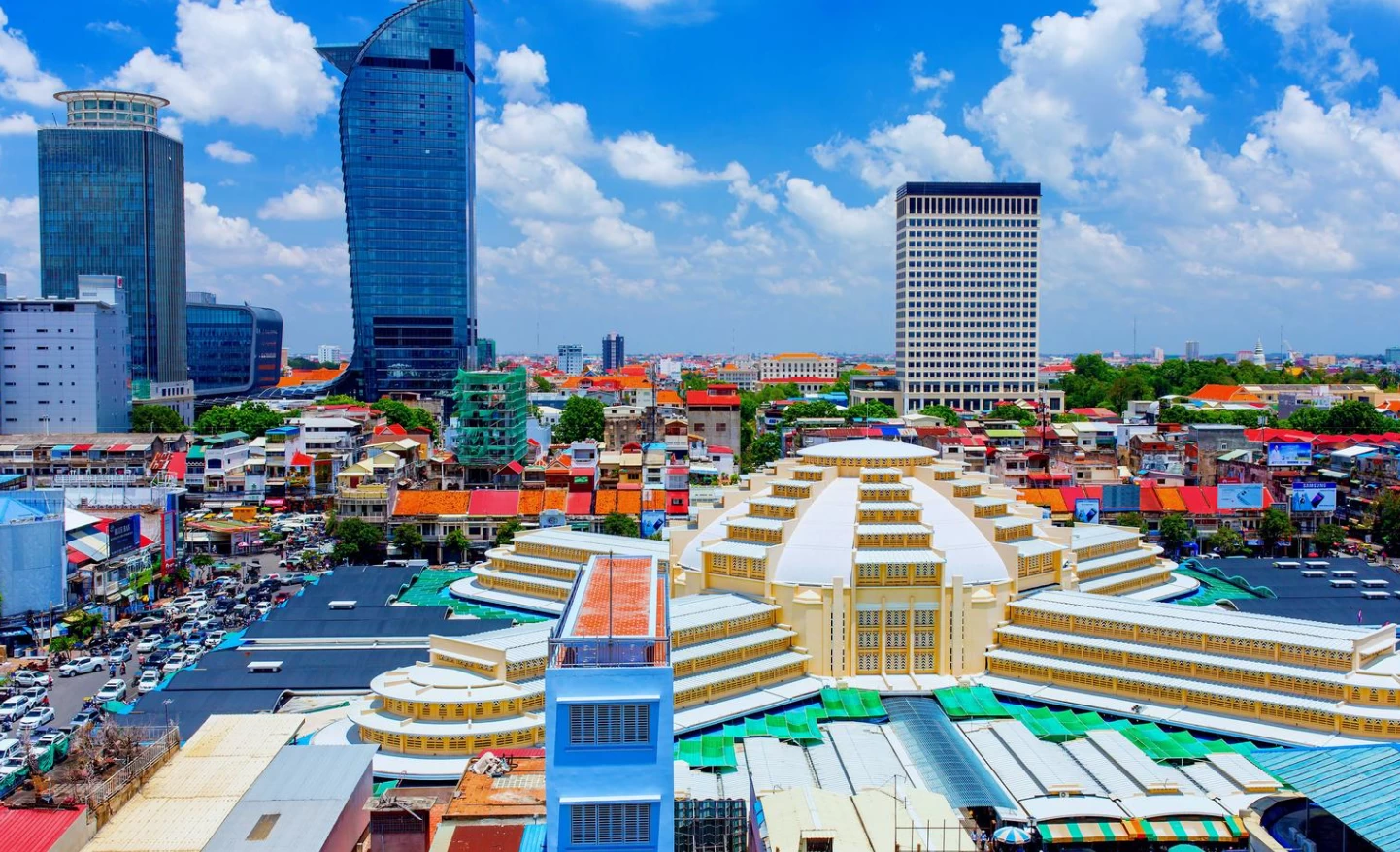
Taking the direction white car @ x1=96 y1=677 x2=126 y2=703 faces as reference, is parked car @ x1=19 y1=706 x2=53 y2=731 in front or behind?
in front

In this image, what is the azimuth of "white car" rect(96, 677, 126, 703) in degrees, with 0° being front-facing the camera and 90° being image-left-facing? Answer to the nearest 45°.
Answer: approximately 45°

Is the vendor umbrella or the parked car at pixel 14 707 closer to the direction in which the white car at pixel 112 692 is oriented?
the parked car

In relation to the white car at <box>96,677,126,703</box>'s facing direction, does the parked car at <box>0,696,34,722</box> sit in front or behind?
in front

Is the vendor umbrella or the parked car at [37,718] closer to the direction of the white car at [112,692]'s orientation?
the parked car

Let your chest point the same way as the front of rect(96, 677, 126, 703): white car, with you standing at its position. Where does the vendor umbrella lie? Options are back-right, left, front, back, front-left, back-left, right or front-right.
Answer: left
